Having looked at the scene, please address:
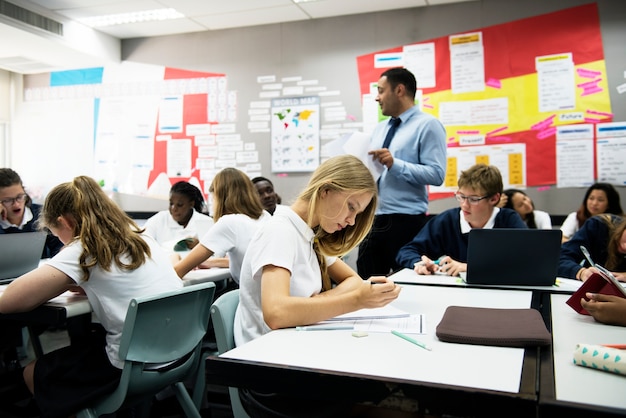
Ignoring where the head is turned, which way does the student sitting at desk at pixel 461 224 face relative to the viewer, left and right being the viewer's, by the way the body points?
facing the viewer and to the left of the viewer

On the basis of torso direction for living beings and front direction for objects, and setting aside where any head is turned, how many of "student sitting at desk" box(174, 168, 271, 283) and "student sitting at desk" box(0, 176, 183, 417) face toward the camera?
0

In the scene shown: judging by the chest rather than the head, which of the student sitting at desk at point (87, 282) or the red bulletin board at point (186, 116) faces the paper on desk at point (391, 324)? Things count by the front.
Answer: the red bulletin board

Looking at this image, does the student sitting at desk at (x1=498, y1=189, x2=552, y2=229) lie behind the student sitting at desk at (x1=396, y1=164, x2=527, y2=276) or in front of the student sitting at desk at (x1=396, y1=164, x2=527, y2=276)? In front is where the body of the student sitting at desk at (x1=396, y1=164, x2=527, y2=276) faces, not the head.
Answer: behind

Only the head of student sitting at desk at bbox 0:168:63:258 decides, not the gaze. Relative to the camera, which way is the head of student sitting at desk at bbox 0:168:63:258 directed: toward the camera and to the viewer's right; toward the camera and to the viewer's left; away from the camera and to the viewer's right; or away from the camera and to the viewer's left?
toward the camera and to the viewer's right

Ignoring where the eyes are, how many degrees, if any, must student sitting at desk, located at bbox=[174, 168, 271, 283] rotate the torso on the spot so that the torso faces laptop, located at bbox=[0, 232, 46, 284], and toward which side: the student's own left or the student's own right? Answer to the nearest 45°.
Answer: approximately 90° to the student's own left
